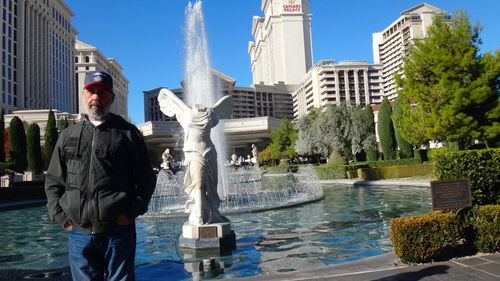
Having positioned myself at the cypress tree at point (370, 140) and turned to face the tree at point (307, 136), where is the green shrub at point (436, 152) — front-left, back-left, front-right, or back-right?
back-left

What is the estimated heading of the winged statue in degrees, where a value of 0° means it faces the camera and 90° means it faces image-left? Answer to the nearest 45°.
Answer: approximately 0°

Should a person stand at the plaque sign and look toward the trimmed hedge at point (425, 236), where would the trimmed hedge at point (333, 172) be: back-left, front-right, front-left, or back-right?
back-right

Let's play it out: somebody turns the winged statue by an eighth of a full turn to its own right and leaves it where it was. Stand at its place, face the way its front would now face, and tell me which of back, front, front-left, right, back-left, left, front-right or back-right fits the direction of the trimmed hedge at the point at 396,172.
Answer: back

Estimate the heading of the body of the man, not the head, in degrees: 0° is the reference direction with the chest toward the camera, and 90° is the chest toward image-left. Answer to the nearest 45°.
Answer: approximately 0°

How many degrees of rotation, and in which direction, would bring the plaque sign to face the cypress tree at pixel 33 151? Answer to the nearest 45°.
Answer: approximately 135° to its right

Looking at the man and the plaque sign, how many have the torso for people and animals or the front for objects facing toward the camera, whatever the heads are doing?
2

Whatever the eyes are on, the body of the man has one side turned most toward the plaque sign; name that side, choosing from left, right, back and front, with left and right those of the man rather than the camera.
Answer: left
